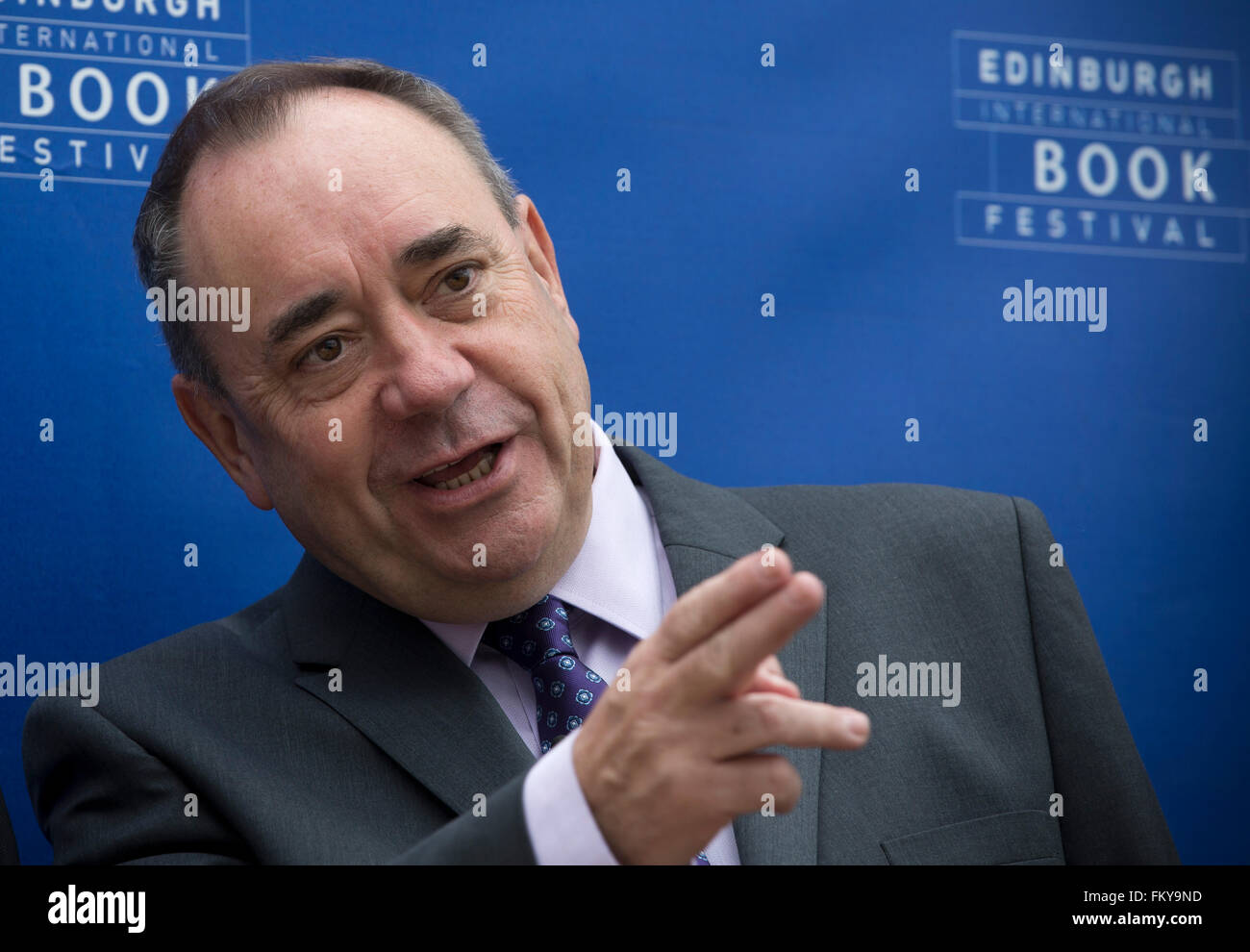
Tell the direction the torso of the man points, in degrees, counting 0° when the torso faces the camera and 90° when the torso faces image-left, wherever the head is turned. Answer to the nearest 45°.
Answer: approximately 0°

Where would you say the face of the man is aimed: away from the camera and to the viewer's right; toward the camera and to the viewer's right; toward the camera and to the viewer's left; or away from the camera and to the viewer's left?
toward the camera and to the viewer's right
